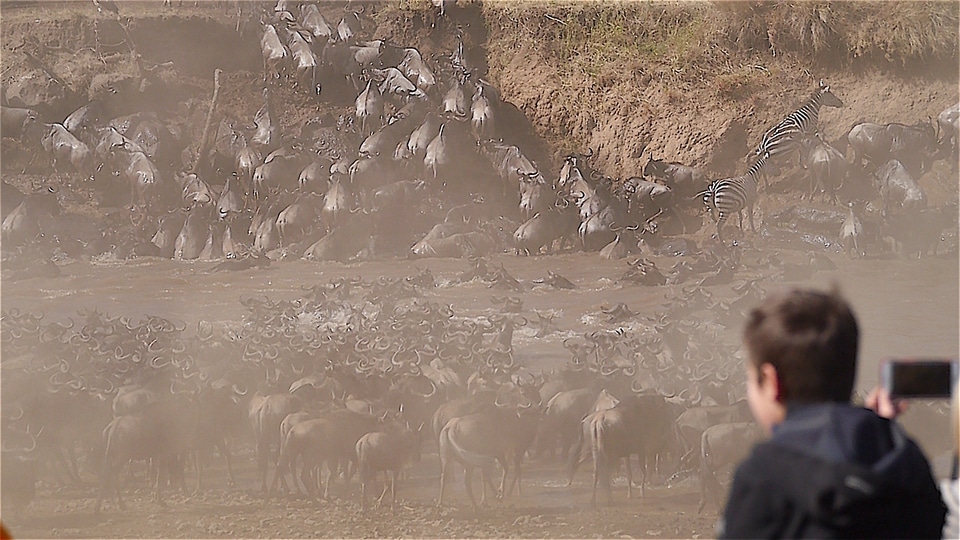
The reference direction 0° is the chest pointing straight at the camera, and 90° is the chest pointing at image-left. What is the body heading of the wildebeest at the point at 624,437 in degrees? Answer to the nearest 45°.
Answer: approximately 225°

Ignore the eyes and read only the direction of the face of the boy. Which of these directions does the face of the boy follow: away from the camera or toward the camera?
away from the camera

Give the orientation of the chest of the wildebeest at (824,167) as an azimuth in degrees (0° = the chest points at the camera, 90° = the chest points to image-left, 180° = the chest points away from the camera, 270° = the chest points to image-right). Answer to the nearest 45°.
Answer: approximately 135°

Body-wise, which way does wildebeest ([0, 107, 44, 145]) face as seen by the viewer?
to the viewer's right
